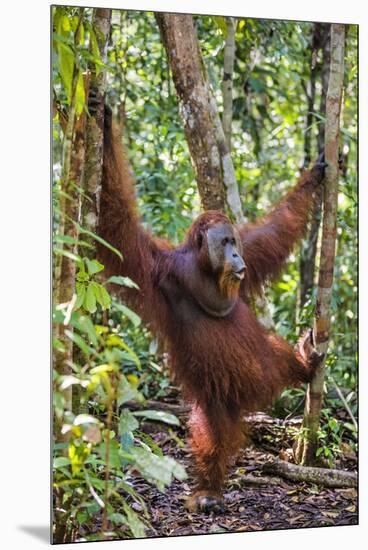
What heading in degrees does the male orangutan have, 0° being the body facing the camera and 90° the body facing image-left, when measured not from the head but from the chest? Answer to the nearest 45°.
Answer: approximately 315°

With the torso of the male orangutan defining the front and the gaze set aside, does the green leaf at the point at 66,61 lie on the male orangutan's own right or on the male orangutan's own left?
on the male orangutan's own right

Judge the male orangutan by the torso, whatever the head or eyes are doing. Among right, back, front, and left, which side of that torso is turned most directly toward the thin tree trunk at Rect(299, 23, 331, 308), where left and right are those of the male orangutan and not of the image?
left

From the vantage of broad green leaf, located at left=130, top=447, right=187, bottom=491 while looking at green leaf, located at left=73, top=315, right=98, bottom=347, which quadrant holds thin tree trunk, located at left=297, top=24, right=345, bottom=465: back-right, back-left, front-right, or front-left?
back-right

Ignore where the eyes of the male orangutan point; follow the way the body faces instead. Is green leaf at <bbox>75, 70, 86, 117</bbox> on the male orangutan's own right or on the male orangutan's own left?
on the male orangutan's own right

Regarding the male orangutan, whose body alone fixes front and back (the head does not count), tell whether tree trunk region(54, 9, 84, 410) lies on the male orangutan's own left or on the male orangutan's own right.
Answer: on the male orangutan's own right

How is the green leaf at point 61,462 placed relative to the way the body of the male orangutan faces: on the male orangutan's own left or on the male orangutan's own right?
on the male orangutan's own right

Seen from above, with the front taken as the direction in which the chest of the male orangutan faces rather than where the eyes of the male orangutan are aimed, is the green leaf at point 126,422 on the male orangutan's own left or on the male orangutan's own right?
on the male orangutan's own right

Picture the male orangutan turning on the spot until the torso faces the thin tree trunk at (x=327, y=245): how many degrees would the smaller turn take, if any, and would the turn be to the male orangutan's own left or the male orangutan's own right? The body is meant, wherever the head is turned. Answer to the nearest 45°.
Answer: approximately 45° to the male orangutan's own left

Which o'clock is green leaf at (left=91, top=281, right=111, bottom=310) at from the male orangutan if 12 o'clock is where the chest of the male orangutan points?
The green leaf is roughly at 2 o'clock from the male orangutan.
